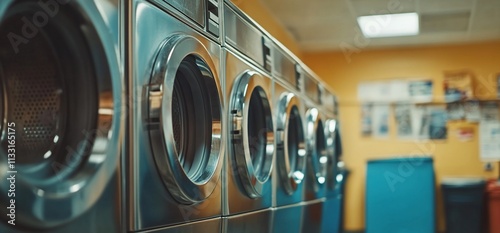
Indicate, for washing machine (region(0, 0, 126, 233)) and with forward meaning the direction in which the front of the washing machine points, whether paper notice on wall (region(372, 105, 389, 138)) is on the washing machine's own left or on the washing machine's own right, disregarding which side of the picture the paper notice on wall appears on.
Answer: on the washing machine's own left

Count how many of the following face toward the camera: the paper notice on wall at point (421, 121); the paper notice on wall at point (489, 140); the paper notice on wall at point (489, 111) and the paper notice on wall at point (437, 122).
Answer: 4

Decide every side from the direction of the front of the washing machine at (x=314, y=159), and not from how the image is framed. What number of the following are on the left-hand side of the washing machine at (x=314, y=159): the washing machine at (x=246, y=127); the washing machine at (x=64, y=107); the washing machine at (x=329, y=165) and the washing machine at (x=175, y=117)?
1

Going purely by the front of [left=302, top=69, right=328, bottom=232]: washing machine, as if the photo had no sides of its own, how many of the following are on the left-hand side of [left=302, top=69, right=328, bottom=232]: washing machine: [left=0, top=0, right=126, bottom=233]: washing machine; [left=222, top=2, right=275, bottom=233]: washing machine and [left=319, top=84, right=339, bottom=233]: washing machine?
1

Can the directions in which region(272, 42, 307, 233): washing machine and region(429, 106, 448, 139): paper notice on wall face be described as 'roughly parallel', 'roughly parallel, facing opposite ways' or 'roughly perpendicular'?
roughly perpendicular

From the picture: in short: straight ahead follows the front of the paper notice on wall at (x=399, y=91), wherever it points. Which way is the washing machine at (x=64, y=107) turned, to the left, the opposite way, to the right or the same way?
to the left

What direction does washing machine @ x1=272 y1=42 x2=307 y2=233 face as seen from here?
to the viewer's right

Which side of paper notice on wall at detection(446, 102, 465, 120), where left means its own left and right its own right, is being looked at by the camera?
front

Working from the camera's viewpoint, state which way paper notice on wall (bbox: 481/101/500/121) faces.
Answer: facing the viewer

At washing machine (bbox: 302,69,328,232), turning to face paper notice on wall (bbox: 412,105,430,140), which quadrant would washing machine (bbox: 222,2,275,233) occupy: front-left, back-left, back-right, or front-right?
back-right

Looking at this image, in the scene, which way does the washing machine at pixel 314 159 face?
to the viewer's right
